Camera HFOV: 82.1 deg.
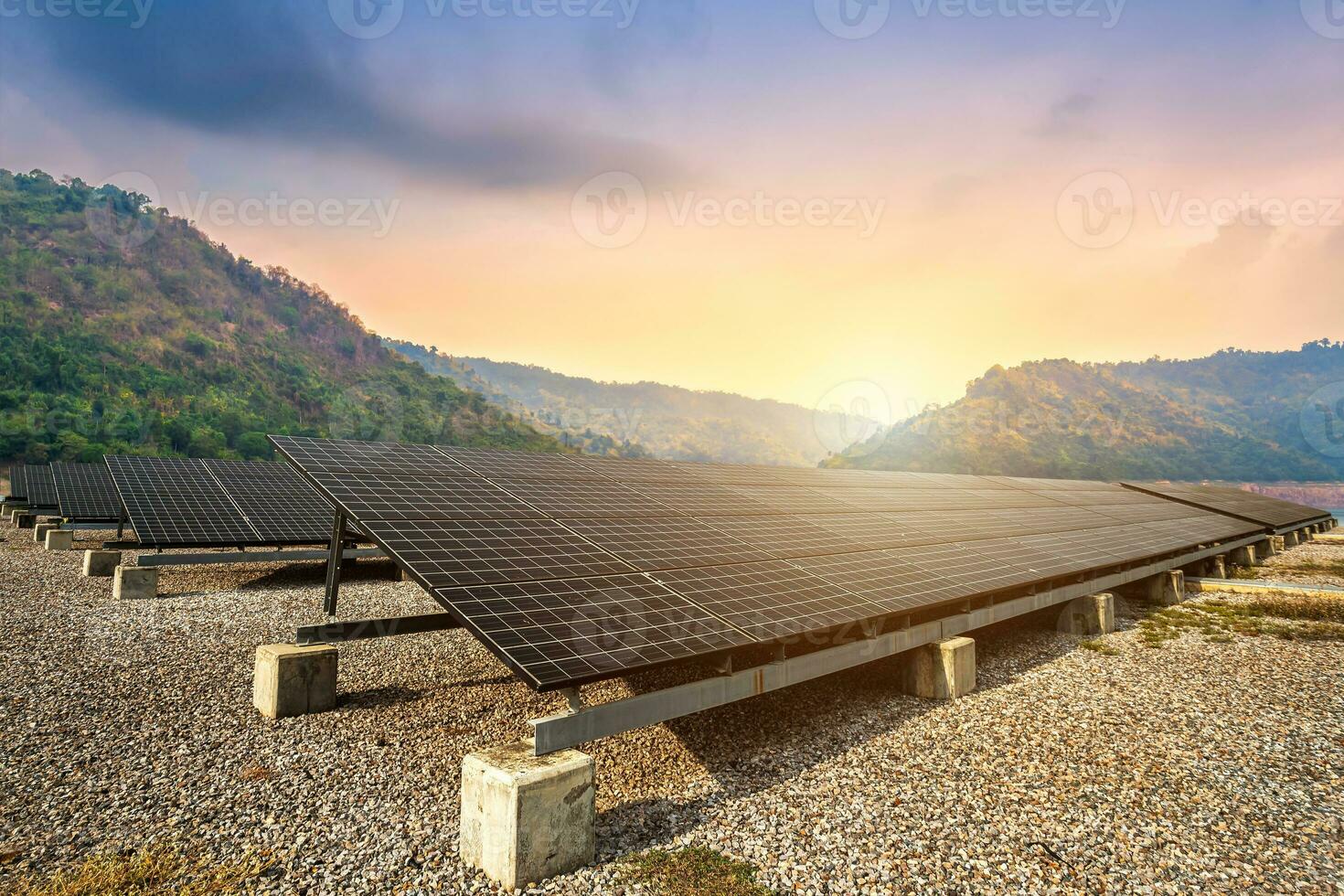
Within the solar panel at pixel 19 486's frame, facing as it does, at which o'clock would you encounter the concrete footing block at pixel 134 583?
The concrete footing block is roughly at 12 o'clock from the solar panel.

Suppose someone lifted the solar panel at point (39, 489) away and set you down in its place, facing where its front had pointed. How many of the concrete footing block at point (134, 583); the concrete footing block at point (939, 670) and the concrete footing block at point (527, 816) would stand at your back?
0

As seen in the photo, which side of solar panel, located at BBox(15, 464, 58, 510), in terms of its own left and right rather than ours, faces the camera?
front

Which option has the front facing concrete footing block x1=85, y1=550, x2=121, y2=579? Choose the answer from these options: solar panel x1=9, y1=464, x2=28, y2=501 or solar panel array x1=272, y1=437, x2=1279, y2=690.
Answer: the solar panel

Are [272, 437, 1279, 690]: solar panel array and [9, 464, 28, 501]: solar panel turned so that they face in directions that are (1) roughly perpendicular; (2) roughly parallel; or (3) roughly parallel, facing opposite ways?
roughly parallel

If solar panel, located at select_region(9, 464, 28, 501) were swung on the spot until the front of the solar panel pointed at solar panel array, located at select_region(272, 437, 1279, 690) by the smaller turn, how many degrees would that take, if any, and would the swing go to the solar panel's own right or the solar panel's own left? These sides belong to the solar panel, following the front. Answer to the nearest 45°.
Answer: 0° — it already faces it

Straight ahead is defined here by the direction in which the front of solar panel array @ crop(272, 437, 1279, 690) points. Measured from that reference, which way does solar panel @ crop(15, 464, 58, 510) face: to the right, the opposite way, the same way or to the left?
the same way

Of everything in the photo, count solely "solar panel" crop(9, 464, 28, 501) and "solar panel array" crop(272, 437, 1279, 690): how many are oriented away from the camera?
0

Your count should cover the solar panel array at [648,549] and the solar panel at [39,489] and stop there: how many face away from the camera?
0

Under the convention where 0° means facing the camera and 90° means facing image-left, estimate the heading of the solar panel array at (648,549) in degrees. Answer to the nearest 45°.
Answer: approximately 315°

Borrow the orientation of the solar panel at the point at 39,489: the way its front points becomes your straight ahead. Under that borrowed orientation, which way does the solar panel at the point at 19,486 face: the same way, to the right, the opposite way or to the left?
the same way

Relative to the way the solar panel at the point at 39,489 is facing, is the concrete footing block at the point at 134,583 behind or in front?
in front

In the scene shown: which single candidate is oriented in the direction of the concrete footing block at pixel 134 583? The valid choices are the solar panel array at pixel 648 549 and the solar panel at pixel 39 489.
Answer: the solar panel

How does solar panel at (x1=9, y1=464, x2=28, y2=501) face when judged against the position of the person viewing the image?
facing the viewer

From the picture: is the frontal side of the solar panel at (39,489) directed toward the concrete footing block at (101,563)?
yes

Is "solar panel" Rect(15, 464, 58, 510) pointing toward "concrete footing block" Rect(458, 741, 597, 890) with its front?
yes

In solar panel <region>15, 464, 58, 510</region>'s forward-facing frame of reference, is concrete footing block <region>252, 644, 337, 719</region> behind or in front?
in front
